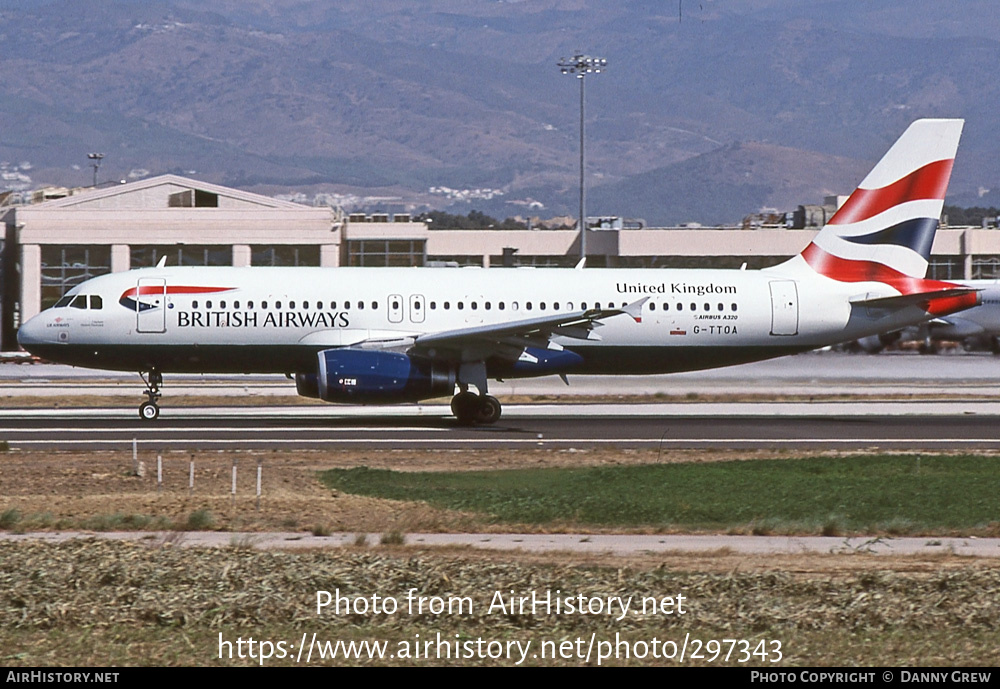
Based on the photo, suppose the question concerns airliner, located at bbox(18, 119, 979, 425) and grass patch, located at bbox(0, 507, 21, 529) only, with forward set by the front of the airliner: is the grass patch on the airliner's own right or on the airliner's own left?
on the airliner's own left

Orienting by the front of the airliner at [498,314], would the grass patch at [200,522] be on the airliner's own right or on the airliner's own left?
on the airliner's own left

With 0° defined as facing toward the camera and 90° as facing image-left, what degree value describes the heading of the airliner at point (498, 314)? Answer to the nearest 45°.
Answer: approximately 90°
